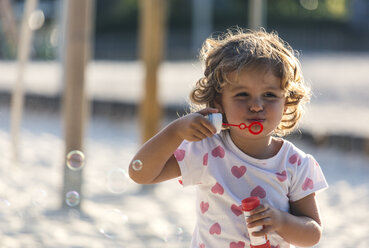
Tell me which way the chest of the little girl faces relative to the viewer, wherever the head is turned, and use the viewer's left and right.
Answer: facing the viewer

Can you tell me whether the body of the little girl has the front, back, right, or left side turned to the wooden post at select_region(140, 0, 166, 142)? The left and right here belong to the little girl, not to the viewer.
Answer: back

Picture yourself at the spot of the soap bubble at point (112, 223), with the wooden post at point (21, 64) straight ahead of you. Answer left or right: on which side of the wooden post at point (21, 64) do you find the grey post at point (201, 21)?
right

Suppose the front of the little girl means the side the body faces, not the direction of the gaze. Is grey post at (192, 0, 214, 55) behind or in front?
behind

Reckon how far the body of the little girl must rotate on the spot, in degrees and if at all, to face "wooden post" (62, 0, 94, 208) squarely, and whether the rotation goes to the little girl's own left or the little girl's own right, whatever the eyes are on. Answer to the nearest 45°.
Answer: approximately 135° to the little girl's own right
